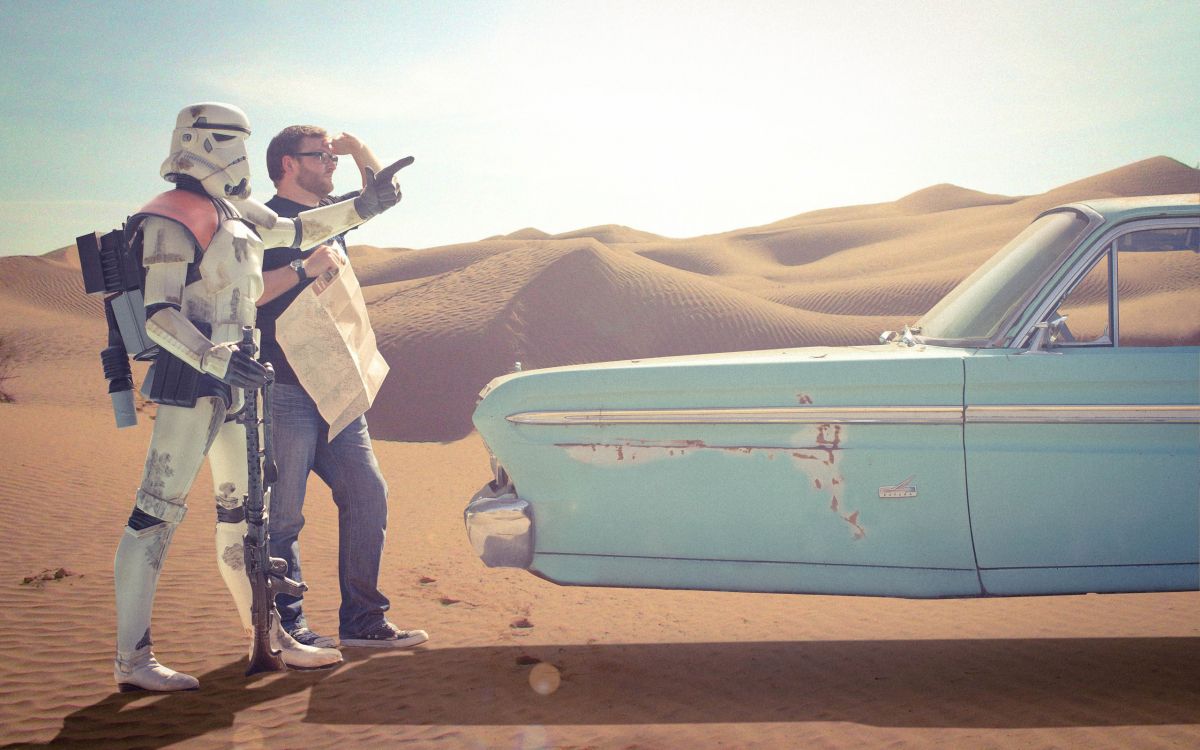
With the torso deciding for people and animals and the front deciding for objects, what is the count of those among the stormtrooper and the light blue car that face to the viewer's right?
1

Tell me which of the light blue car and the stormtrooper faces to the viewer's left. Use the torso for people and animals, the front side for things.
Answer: the light blue car

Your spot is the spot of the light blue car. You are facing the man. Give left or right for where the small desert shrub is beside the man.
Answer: right

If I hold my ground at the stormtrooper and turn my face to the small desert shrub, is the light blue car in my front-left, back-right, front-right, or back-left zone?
back-right

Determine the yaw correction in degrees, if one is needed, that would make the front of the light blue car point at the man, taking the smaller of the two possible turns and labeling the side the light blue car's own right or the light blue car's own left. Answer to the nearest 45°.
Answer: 0° — it already faces them

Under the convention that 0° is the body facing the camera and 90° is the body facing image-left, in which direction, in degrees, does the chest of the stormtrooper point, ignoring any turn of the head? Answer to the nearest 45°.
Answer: approximately 270°

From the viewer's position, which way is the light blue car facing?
facing to the left of the viewer

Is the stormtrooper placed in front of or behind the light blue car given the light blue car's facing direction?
in front

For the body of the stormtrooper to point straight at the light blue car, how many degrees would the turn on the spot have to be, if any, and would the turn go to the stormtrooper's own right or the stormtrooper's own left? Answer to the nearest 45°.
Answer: approximately 45° to the stormtrooper's own right

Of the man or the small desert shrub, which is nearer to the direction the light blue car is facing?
the man

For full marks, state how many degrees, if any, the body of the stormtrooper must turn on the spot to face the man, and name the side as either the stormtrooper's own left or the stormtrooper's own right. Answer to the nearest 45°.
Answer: approximately 45° to the stormtrooper's own left
